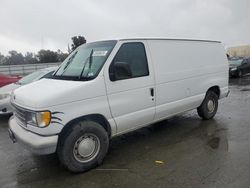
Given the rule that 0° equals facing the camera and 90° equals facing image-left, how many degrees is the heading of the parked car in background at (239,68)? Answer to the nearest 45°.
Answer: approximately 45°

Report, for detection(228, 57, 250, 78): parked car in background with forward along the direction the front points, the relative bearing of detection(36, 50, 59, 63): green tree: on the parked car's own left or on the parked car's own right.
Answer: on the parked car's own right

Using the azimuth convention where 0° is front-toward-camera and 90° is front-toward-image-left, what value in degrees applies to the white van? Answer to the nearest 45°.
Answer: approximately 45°
